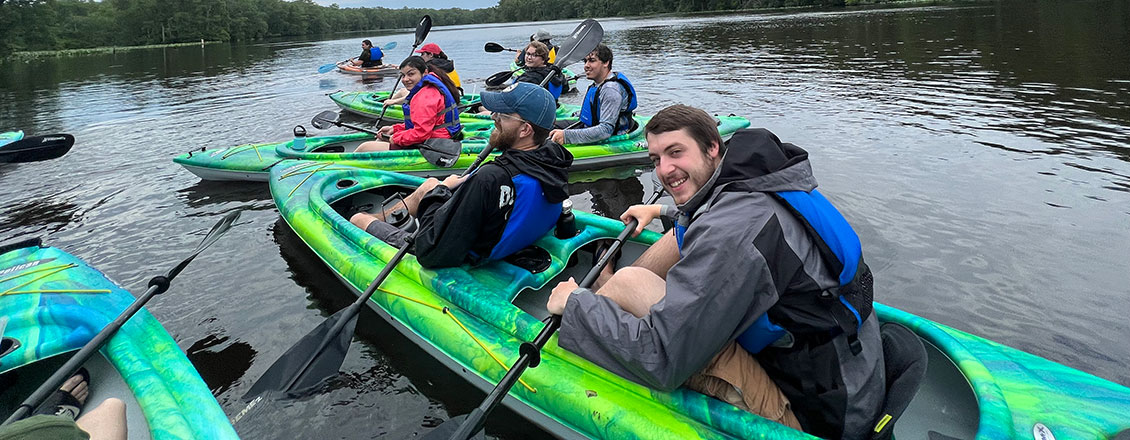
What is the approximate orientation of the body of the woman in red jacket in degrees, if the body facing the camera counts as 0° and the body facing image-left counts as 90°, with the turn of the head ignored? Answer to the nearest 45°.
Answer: approximately 90°

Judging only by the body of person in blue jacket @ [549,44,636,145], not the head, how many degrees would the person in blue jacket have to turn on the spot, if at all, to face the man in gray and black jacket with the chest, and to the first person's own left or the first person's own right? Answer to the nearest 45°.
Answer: approximately 90° to the first person's own left

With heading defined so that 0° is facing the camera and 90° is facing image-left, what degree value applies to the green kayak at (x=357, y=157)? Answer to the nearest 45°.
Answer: approximately 90°

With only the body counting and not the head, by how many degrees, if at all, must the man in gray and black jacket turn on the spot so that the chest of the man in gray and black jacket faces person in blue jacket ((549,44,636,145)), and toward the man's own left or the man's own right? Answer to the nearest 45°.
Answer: approximately 90° to the man's own right

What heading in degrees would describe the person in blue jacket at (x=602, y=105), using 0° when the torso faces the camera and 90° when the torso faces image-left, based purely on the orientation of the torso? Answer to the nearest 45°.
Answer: approximately 90°

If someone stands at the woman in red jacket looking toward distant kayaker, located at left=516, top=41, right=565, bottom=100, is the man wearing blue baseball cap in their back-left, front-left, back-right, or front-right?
back-right

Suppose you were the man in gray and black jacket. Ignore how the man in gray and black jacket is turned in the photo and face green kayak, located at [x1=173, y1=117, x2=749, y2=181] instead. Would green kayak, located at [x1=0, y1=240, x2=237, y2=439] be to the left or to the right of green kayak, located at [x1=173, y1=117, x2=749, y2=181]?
left

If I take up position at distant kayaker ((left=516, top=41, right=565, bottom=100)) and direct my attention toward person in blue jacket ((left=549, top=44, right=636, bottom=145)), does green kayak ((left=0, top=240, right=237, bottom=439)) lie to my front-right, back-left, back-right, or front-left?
front-right

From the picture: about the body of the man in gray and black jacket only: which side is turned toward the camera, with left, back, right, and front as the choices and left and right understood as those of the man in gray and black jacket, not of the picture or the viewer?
left

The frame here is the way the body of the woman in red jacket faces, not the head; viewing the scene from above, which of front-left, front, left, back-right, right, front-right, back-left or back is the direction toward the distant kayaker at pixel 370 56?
right

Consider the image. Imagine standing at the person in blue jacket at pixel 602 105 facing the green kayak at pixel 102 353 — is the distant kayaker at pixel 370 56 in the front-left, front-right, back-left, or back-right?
back-right
